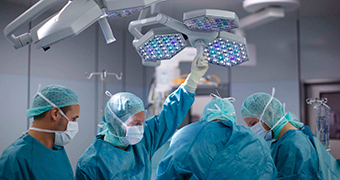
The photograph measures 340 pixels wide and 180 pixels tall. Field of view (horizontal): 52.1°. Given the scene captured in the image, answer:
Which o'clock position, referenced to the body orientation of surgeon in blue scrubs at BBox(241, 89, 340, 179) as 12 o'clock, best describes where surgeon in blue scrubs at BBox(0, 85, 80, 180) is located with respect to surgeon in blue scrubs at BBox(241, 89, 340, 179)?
surgeon in blue scrubs at BBox(0, 85, 80, 180) is roughly at 11 o'clock from surgeon in blue scrubs at BBox(241, 89, 340, 179).

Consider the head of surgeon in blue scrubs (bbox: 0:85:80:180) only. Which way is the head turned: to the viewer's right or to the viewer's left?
to the viewer's right

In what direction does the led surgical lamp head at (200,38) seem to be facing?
toward the camera

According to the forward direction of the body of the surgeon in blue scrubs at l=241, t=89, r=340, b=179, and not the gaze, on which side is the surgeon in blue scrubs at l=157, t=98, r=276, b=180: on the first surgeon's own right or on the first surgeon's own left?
on the first surgeon's own left

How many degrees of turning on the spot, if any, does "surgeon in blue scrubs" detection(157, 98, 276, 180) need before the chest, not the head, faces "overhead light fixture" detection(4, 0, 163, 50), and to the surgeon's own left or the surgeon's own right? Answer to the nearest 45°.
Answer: approximately 135° to the surgeon's own left

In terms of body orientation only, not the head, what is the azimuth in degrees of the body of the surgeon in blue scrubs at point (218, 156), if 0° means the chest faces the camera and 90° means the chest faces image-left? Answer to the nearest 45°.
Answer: approximately 180°

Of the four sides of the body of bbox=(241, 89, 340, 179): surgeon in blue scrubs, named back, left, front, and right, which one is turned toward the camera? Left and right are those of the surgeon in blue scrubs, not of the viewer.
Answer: left

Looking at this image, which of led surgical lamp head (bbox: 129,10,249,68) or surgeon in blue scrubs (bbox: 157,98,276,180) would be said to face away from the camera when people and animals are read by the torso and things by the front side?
the surgeon in blue scrubs

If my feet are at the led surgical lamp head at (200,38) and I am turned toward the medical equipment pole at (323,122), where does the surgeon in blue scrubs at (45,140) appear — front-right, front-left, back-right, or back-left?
back-left

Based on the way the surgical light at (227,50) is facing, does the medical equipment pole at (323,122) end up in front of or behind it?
behind

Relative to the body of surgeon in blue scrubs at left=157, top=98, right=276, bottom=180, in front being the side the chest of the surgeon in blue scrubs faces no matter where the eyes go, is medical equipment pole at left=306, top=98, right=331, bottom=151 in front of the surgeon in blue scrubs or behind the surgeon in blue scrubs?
in front
